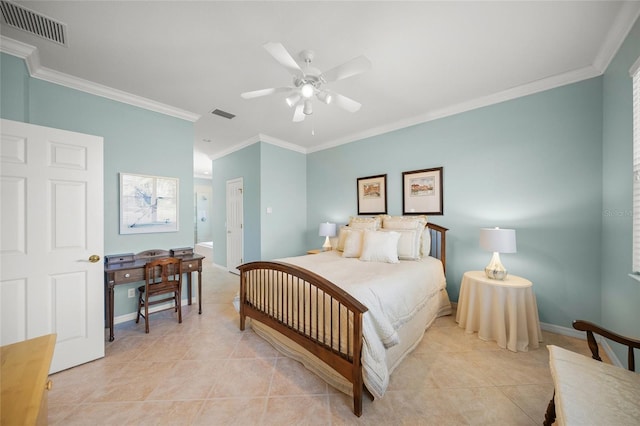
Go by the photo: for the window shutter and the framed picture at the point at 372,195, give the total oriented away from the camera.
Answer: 0

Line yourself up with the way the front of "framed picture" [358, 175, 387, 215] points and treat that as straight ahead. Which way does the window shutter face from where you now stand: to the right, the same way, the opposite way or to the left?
to the right

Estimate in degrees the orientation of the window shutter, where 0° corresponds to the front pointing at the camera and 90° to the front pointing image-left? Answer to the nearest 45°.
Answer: approximately 90°

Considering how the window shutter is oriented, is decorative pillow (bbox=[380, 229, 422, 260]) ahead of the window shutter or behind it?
ahead

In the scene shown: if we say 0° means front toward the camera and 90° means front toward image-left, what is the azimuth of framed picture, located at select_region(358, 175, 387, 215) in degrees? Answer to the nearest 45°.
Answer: approximately 45°

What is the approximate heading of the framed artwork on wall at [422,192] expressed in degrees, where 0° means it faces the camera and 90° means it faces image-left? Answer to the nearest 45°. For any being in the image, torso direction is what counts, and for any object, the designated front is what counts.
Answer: approximately 45°

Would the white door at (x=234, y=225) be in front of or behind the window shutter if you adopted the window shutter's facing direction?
in front

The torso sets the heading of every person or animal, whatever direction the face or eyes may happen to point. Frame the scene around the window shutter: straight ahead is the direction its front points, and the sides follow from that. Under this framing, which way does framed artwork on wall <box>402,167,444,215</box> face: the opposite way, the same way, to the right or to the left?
to the left

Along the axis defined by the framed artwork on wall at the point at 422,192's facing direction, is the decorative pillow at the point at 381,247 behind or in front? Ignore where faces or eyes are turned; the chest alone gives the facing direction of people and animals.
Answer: in front

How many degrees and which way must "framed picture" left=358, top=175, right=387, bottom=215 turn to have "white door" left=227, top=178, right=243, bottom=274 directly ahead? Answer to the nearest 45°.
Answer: approximately 45° to its right

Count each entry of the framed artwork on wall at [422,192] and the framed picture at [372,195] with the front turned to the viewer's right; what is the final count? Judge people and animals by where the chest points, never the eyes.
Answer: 0

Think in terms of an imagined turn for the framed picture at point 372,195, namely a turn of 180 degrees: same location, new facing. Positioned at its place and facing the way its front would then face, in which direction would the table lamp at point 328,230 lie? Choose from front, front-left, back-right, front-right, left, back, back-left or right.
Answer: back-left

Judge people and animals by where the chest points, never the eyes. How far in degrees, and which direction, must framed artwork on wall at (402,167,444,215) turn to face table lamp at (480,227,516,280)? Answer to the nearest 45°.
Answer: approximately 90° to its left

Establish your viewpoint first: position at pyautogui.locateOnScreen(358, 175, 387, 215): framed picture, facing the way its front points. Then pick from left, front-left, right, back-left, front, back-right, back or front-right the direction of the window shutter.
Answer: left
